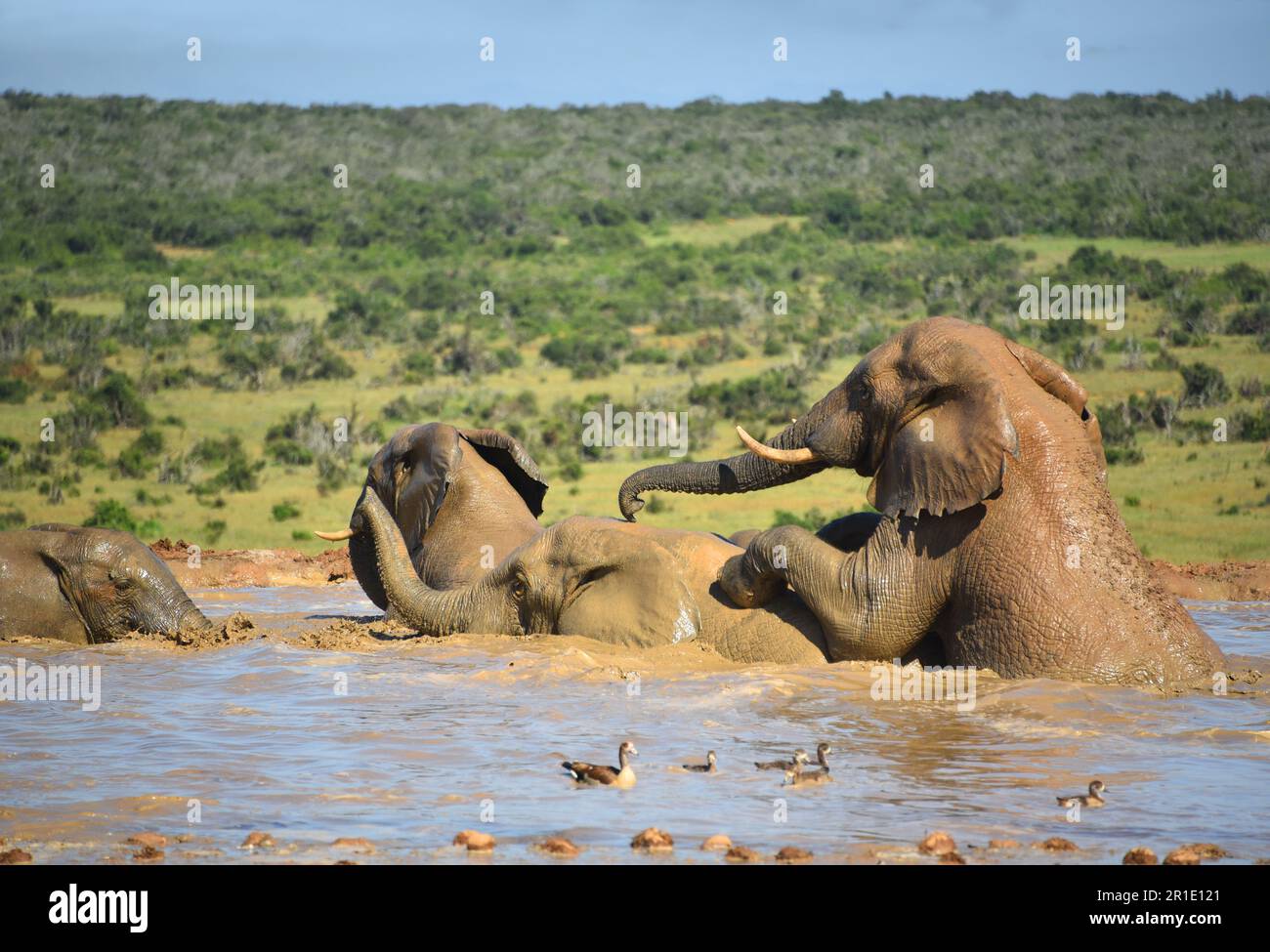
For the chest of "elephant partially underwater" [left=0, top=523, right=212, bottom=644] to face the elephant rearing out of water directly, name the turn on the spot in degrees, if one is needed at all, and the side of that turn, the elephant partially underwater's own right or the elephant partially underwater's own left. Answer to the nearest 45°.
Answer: approximately 45° to the elephant partially underwater's own right

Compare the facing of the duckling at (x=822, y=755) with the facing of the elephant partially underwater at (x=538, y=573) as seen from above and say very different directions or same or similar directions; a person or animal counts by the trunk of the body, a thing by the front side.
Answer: very different directions

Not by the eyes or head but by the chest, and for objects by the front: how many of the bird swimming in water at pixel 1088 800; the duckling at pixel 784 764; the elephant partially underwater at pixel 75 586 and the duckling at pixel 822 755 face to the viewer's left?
0

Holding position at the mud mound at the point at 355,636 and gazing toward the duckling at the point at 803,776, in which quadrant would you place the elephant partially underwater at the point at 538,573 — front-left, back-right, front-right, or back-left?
front-left

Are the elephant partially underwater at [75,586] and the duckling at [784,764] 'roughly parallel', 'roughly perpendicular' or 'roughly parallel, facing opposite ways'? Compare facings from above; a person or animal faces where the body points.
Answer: roughly parallel

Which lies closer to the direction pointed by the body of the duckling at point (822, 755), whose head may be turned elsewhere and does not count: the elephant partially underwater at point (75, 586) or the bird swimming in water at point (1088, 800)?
the bird swimming in water

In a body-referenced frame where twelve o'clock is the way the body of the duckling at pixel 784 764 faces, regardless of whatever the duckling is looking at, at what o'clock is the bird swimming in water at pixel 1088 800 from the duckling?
The bird swimming in water is roughly at 1 o'clock from the duckling.

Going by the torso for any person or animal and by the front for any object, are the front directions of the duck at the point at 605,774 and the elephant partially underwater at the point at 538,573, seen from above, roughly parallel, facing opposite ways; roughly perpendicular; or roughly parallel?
roughly parallel, facing opposite ways

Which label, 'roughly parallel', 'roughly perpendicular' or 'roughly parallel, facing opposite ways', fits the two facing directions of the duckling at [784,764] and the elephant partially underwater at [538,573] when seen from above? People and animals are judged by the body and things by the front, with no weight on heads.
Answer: roughly parallel, facing opposite ways

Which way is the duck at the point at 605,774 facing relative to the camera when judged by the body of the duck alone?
to the viewer's right

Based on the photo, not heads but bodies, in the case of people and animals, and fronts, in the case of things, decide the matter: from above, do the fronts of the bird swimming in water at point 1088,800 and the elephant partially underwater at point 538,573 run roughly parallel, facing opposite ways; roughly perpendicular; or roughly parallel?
roughly parallel, facing opposite ways

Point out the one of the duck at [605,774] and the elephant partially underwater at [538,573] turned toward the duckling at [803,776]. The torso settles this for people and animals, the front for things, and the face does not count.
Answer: the duck

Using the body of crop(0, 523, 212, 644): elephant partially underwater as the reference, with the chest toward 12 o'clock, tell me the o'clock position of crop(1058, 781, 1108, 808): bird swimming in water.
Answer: The bird swimming in water is roughly at 2 o'clock from the elephant partially underwater.

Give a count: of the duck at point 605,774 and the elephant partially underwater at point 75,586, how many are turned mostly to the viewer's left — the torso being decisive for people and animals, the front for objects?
0

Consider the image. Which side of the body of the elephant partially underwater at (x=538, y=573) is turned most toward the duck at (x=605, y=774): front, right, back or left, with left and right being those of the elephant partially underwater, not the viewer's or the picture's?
left

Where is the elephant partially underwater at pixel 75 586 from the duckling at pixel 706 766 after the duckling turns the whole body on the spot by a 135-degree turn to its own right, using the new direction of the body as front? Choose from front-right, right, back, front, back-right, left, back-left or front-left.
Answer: right

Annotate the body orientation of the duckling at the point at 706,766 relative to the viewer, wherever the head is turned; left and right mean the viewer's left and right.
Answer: facing to the right of the viewer

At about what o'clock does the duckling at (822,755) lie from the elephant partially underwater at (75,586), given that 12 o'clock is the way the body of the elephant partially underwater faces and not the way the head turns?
The duckling is roughly at 2 o'clock from the elephant partially underwater.
